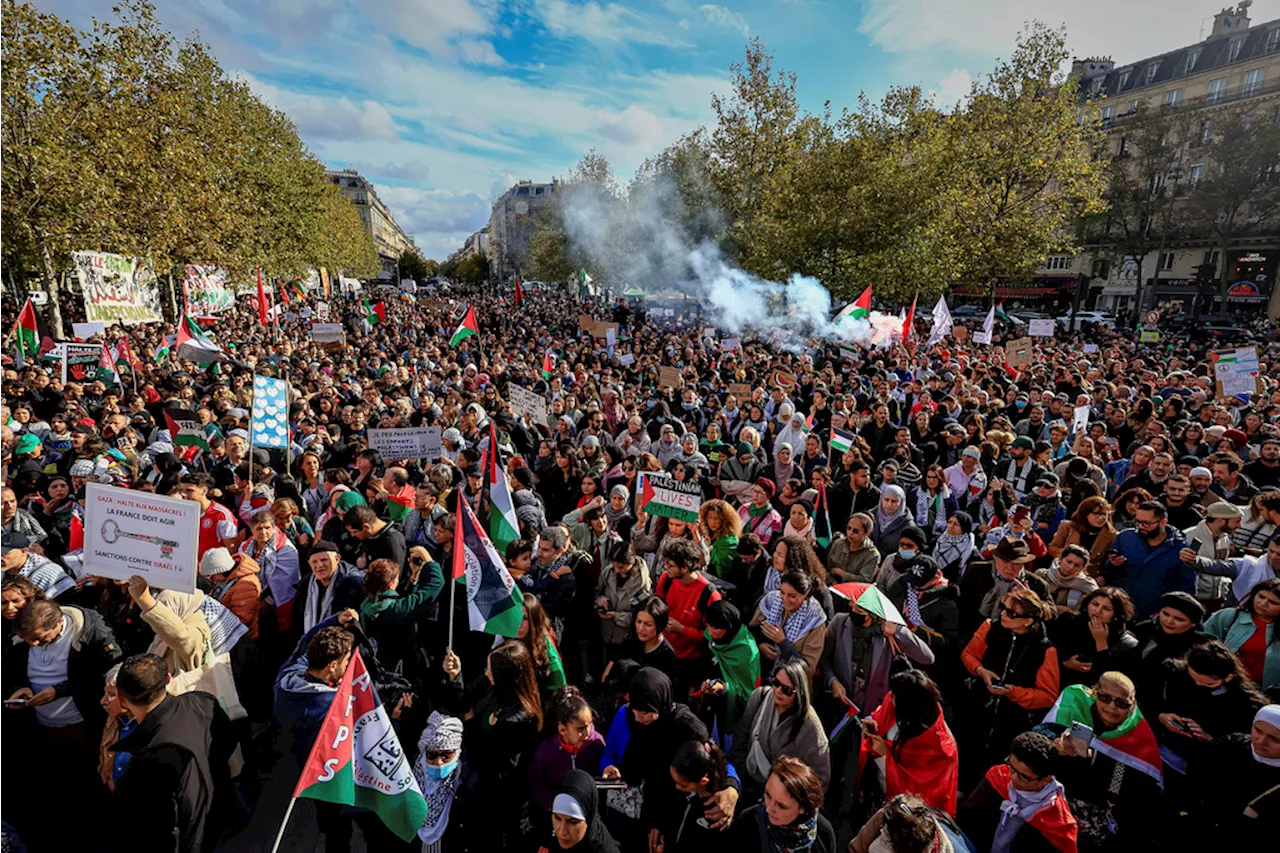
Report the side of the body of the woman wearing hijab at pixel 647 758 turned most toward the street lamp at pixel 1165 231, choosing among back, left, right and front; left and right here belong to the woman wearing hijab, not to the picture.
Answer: back

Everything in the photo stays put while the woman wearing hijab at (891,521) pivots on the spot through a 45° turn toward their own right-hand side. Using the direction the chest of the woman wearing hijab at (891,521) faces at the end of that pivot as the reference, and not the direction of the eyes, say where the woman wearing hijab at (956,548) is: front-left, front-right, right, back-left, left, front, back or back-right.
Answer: back-left

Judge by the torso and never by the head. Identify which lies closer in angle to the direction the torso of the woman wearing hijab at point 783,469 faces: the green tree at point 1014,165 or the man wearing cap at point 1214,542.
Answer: the man wearing cap

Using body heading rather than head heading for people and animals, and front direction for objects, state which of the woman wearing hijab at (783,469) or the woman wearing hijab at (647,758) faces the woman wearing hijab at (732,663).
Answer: the woman wearing hijab at (783,469)

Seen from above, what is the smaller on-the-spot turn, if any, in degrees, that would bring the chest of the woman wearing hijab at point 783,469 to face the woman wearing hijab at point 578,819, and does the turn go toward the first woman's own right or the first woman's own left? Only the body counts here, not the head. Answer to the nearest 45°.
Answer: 0° — they already face them

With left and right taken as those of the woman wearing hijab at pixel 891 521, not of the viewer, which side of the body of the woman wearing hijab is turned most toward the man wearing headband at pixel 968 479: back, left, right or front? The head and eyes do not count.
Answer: back

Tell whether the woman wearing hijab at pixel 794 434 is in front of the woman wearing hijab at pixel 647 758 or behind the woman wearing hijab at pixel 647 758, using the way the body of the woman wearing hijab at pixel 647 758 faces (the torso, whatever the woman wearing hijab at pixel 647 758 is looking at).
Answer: behind

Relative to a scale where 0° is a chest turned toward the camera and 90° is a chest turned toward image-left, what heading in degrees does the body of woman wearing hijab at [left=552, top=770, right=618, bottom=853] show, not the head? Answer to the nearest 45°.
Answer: approximately 45°
